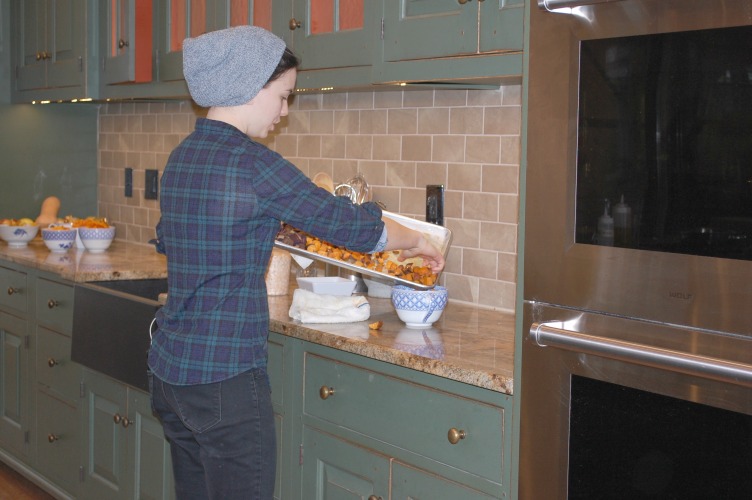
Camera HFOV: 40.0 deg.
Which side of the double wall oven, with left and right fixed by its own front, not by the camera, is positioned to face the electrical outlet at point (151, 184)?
right

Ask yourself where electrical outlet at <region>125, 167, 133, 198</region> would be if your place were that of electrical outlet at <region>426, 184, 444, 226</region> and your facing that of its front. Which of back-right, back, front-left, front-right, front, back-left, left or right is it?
right

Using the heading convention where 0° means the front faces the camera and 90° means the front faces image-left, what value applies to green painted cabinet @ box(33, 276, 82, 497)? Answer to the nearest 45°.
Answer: approximately 45°

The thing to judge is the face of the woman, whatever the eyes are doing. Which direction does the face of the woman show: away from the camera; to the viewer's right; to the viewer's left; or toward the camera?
to the viewer's right

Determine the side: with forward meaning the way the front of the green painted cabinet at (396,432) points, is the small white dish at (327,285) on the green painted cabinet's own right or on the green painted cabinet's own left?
on the green painted cabinet's own right

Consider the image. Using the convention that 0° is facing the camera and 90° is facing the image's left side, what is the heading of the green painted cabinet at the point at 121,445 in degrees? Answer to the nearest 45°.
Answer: approximately 45°

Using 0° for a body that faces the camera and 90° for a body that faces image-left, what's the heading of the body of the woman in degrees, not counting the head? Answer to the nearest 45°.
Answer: approximately 225°

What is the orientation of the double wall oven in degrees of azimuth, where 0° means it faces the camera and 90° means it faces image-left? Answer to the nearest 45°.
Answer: approximately 45°

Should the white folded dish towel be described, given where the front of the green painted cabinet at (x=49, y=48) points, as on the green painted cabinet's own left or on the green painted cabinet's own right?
on the green painted cabinet's own left
